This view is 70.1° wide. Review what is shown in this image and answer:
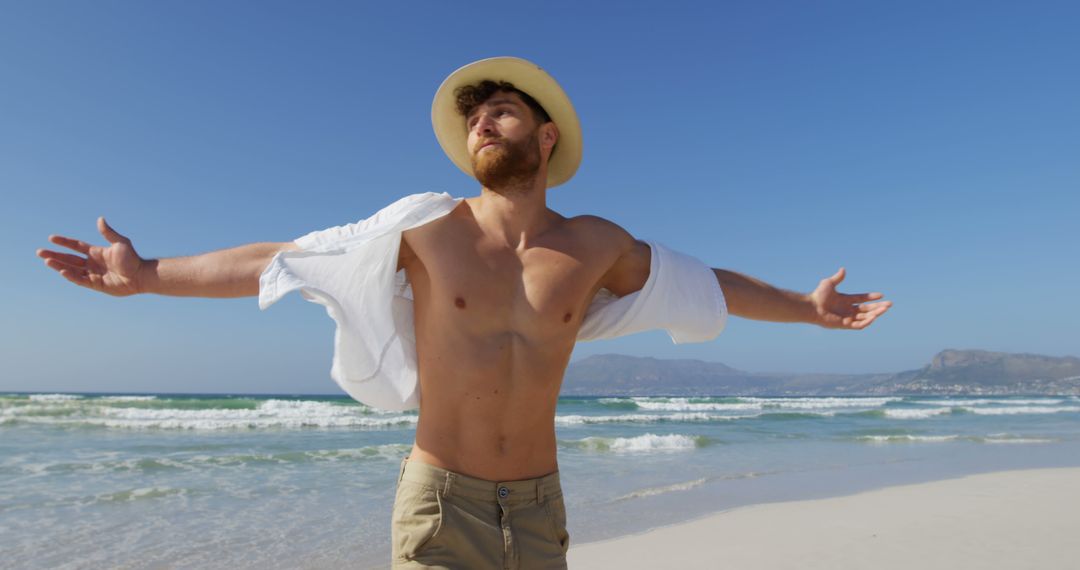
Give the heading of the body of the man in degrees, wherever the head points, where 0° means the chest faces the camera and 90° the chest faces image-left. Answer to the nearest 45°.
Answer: approximately 0°
